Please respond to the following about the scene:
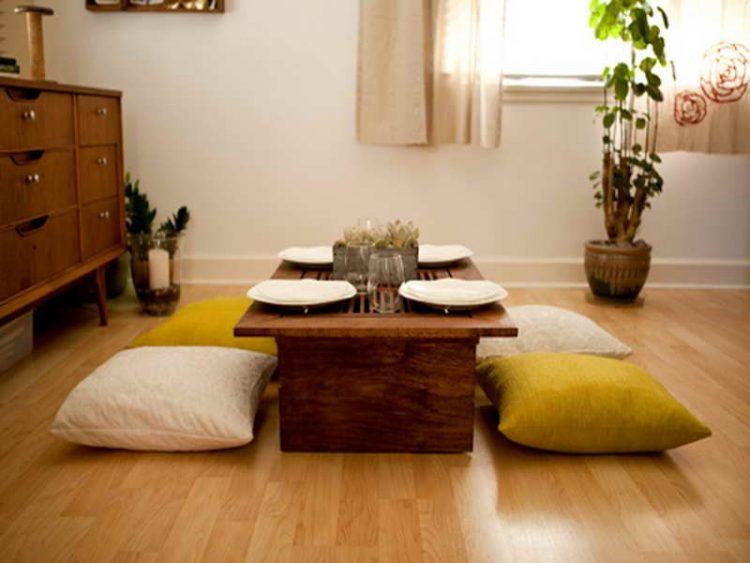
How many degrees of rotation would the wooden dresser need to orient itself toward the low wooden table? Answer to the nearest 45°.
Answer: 0° — it already faces it

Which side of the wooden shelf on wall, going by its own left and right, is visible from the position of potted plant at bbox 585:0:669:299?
left

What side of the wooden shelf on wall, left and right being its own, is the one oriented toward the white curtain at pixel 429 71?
left

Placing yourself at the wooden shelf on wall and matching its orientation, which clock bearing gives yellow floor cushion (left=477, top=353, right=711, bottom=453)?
The yellow floor cushion is roughly at 11 o'clock from the wooden shelf on wall.

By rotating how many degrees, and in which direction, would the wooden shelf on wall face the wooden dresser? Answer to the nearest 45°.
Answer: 0° — it already faces it

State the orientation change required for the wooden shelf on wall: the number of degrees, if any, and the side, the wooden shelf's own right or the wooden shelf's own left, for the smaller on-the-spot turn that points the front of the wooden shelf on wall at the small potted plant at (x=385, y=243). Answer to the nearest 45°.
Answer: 0° — it already faces it

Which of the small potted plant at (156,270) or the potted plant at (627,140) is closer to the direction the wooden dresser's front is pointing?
the potted plant

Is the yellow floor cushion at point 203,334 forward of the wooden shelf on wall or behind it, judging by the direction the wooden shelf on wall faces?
forward

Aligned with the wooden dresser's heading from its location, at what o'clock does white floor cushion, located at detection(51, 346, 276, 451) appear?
The white floor cushion is roughly at 1 o'clock from the wooden dresser.

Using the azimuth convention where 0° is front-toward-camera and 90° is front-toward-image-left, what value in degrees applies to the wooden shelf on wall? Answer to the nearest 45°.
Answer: approximately 0°

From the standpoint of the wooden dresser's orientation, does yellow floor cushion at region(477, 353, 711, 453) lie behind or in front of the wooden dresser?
in front
